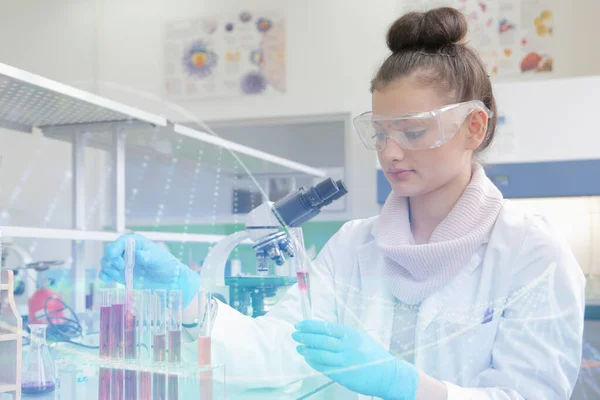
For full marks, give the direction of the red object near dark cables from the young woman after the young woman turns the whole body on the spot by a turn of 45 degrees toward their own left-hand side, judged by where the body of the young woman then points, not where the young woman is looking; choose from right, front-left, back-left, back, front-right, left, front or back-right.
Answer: back-right

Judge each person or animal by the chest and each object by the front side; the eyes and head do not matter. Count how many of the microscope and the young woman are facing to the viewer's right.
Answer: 1

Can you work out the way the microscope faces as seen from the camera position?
facing to the right of the viewer

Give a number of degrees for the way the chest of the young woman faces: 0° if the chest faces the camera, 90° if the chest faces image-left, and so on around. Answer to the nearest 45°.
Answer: approximately 45°

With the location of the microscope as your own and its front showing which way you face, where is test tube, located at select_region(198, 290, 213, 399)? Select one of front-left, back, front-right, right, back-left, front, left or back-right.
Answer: right

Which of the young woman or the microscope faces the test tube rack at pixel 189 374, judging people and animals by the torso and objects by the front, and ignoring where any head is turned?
the young woman

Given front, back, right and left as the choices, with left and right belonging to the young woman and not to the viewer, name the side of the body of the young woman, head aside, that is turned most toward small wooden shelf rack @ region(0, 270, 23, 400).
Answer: front

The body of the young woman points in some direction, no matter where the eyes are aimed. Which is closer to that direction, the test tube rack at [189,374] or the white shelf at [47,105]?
the test tube rack

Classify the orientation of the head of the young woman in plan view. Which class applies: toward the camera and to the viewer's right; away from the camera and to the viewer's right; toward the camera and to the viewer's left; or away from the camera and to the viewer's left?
toward the camera and to the viewer's left

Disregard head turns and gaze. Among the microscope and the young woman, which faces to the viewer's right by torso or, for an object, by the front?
the microscope

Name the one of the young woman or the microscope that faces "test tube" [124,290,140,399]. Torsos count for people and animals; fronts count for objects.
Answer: the young woman
